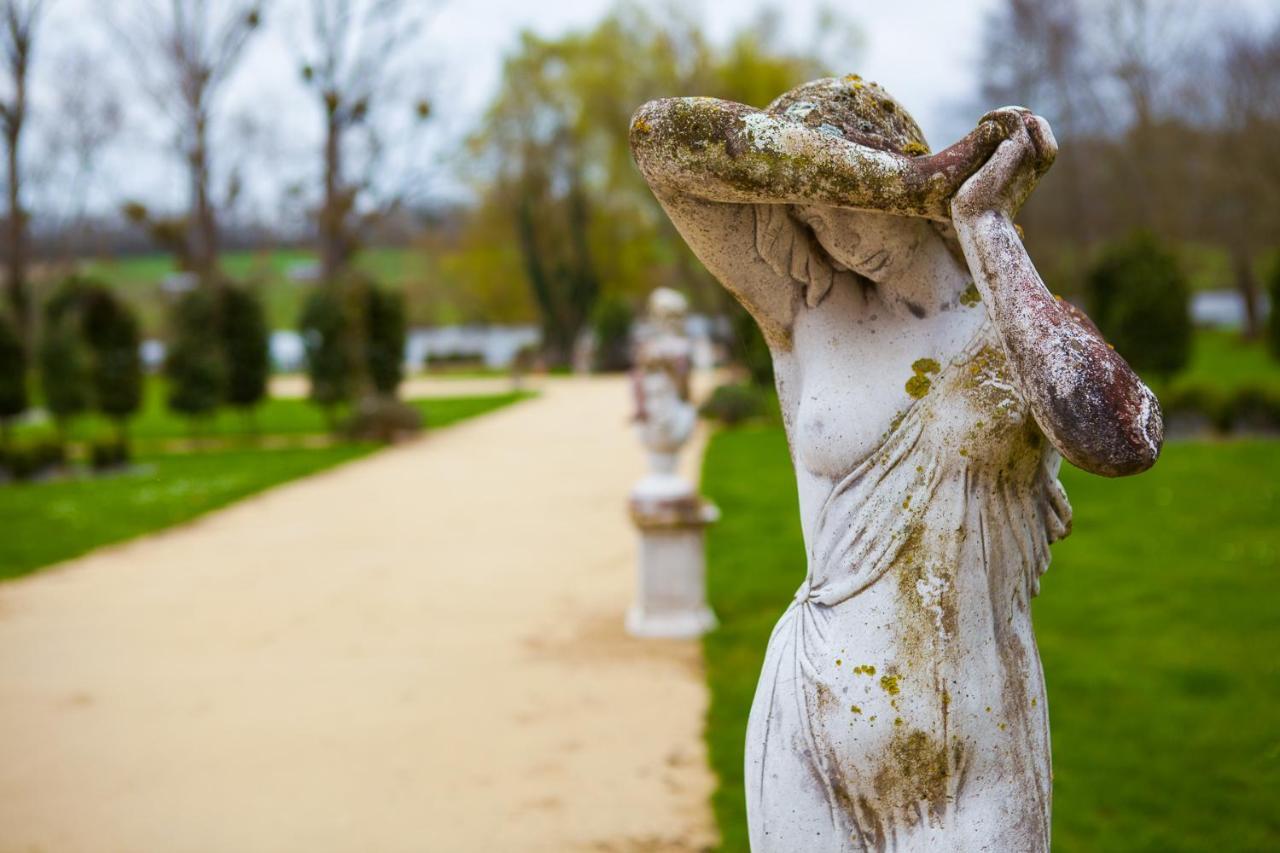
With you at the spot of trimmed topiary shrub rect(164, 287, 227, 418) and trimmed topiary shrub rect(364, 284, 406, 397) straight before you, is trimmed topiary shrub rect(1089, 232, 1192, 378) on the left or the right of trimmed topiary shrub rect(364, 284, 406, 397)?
right

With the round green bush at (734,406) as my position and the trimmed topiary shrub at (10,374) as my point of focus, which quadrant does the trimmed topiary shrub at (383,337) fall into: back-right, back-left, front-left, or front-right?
front-right

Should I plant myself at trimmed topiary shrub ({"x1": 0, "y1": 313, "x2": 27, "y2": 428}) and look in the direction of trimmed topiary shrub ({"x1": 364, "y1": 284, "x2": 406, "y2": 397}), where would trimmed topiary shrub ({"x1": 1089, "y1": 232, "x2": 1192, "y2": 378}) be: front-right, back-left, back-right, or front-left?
front-right

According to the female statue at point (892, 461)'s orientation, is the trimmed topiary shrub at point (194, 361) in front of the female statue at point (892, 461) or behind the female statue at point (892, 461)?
behind

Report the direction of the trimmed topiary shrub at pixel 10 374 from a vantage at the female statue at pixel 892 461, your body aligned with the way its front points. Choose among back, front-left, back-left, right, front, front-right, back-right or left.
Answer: back-right

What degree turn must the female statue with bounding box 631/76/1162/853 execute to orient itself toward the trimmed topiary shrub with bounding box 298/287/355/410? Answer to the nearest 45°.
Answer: approximately 135° to its right

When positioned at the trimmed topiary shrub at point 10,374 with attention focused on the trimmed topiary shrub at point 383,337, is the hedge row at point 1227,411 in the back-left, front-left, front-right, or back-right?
front-right

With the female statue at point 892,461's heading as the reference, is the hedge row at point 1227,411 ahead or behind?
behind

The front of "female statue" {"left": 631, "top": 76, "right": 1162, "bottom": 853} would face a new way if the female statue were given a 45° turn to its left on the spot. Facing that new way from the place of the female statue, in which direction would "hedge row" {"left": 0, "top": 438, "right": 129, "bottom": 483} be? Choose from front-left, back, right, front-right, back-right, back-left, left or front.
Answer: back

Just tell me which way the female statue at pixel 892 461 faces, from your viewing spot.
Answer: facing the viewer

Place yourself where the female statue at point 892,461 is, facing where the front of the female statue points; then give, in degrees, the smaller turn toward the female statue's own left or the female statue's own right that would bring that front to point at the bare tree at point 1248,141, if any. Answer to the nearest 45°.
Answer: approximately 180°
